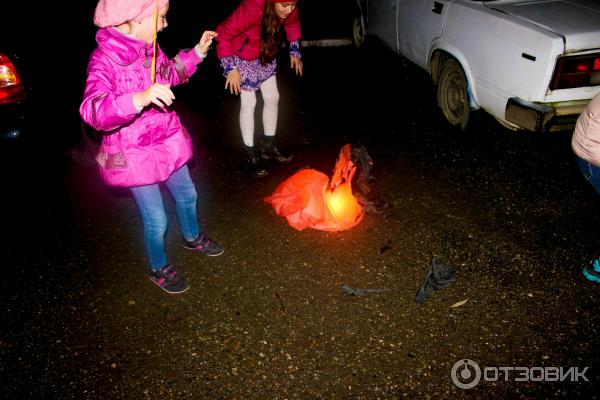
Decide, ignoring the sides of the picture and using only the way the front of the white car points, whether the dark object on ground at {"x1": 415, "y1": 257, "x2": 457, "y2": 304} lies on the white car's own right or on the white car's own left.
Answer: on the white car's own left

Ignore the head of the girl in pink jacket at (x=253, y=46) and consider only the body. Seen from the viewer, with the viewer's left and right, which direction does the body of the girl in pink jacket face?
facing the viewer and to the right of the viewer

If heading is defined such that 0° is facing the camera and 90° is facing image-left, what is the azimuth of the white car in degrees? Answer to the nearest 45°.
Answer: approximately 135°

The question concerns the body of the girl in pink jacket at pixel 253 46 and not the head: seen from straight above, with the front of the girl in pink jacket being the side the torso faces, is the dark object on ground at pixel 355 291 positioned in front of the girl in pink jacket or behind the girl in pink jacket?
in front

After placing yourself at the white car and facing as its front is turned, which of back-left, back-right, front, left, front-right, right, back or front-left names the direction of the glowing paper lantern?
left

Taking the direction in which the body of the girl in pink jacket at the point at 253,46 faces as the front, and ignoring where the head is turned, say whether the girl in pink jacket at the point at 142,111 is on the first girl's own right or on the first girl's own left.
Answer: on the first girl's own right

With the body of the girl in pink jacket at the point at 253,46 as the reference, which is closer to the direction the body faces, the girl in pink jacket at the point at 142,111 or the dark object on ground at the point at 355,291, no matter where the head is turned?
the dark object on ground

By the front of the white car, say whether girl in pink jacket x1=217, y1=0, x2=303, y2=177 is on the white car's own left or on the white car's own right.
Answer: on the white car's own left

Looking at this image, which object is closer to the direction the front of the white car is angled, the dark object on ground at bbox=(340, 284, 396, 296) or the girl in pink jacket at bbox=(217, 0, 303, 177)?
the girl in pink jacket

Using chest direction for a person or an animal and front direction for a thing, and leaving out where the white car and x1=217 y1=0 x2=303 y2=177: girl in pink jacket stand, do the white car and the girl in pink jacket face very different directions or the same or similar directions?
very different directions
